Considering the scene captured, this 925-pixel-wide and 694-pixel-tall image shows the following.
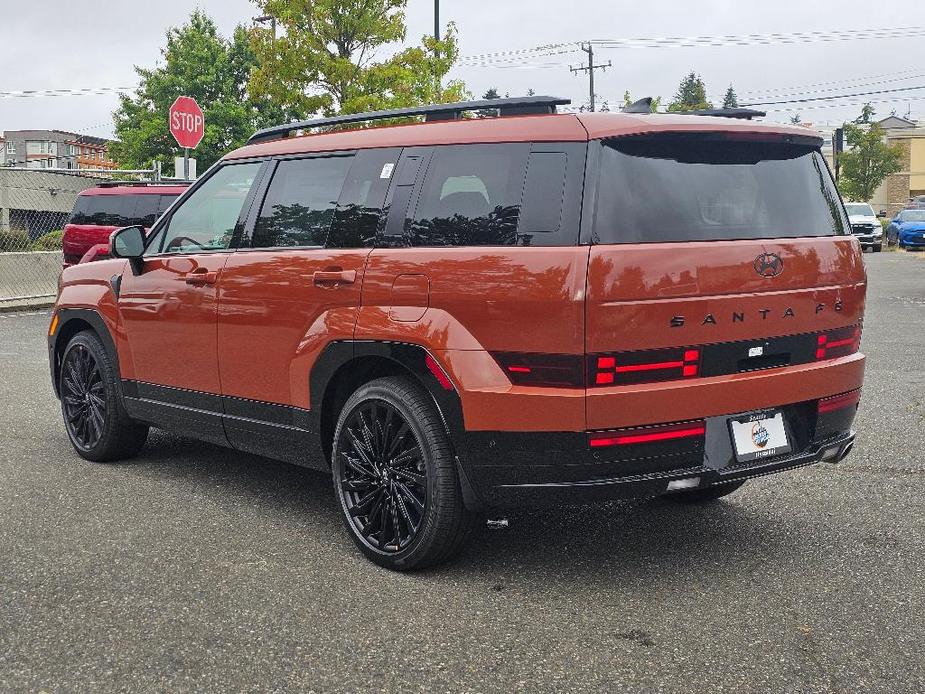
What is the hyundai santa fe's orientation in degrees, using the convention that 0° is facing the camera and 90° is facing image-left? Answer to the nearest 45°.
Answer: approximately 135°

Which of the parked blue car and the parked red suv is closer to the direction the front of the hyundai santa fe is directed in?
the parked red suv

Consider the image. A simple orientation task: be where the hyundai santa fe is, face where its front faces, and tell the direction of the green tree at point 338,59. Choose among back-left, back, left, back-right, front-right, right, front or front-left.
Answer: front-right

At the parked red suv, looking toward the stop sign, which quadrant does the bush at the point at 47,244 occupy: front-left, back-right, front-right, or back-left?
front-left

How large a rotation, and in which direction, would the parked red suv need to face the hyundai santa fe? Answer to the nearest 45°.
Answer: approximately 90° to its right

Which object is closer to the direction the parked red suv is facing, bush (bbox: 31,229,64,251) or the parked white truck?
the parked white truck

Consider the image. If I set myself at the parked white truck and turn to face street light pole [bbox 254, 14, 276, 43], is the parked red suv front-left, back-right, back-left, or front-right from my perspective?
front-left

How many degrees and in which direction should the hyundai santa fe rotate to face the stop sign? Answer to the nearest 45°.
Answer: approximately 45° to its right

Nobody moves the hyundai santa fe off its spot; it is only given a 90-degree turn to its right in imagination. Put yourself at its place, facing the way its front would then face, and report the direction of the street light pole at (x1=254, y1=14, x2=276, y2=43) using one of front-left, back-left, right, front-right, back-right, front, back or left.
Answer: front-left

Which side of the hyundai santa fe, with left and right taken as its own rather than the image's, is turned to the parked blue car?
right

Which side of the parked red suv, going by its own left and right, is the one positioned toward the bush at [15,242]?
left
